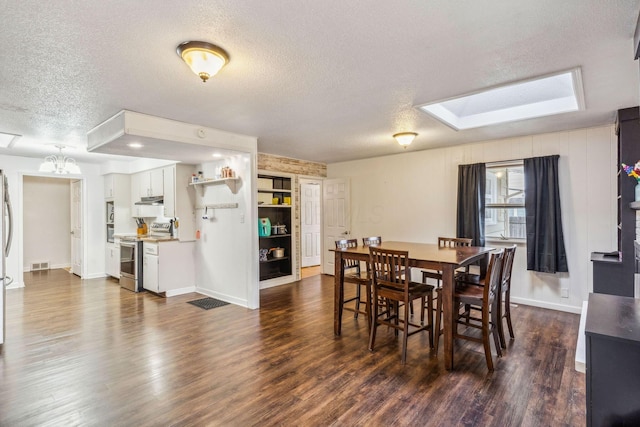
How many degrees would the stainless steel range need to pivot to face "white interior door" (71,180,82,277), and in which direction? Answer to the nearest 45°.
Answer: approximately 90° to its right

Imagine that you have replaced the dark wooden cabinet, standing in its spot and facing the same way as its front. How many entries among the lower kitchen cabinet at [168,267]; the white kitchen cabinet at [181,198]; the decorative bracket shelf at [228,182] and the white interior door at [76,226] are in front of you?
4

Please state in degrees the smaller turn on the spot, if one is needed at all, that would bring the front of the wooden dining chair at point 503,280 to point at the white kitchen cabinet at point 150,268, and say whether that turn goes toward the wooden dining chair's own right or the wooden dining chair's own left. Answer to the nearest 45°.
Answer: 0° — it already faces it

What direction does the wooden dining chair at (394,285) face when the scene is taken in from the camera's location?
facing away from the viewer and to the right of the viewer

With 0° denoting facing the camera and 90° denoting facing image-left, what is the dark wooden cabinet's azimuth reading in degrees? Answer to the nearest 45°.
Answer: approximately 90°

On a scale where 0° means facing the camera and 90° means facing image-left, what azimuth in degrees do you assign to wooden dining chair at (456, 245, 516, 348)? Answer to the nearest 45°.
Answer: approximately 90°

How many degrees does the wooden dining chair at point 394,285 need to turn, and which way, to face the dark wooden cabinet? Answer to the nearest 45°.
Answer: approximately 90° to its right

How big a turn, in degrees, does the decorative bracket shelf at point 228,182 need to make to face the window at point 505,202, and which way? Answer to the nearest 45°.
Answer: approximately 135° to its left

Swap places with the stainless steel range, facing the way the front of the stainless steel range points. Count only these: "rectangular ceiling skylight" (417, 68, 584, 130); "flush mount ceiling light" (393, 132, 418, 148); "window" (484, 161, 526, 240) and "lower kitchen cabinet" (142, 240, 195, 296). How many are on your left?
4

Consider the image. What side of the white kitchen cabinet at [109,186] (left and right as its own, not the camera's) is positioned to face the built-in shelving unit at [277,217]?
left

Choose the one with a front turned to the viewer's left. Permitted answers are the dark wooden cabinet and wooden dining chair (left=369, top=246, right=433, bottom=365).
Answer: the dark wooden cabinet

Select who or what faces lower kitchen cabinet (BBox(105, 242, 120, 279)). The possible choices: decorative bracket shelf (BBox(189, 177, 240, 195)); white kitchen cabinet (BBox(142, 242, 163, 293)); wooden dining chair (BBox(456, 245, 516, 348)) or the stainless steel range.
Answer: the wooden dining chair

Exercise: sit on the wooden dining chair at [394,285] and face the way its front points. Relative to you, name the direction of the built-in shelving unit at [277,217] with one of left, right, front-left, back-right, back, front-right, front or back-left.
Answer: left

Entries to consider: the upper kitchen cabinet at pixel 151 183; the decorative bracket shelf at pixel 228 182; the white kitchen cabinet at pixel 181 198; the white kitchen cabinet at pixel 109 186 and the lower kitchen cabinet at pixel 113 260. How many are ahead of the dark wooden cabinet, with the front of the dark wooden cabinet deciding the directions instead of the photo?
5

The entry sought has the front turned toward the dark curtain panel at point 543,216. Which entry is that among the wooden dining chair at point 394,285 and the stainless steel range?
the wooden dining chair
